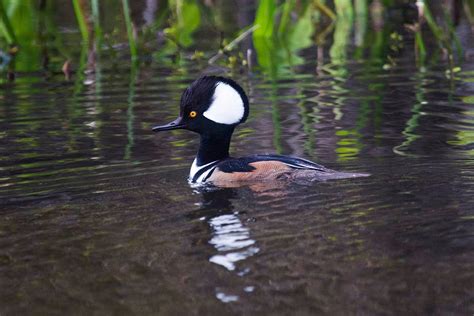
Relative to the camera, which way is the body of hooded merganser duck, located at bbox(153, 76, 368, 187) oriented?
to the viewer's left

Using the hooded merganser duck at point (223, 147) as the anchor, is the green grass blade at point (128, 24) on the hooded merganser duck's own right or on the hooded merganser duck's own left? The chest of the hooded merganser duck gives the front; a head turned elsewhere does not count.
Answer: on the hooded merganser duck's own right

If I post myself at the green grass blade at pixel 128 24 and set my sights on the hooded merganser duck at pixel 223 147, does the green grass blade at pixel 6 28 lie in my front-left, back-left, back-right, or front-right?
back-right

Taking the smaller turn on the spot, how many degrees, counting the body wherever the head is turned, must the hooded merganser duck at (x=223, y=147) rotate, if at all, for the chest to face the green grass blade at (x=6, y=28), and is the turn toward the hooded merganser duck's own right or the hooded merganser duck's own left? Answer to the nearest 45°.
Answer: approximately 45° to the hooded merganser duck's own right
